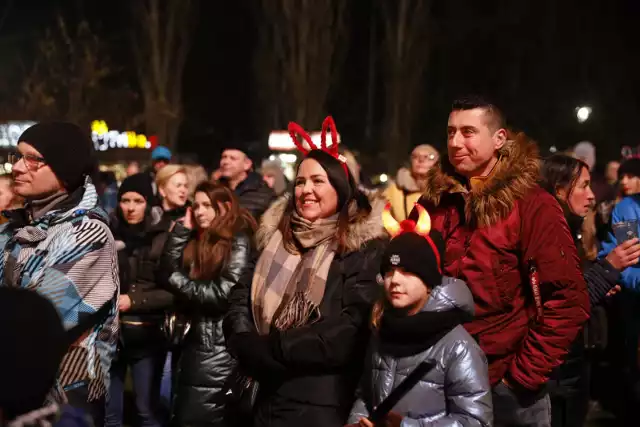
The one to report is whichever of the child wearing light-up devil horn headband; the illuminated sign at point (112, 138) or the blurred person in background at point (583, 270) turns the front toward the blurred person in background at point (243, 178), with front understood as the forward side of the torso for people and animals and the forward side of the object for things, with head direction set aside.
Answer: the illuminated sign

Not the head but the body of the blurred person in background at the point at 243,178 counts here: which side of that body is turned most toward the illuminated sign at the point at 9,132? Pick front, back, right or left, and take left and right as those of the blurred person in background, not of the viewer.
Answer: right

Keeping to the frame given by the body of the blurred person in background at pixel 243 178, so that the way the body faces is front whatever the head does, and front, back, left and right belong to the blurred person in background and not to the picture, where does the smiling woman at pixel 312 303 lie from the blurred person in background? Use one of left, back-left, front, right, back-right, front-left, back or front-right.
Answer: front-left

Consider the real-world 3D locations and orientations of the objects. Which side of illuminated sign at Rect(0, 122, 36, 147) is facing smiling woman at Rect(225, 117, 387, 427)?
front

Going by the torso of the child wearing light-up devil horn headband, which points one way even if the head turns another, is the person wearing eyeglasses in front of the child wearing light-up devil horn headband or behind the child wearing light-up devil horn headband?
in front

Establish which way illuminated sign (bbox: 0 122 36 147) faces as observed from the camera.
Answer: facing the viewer

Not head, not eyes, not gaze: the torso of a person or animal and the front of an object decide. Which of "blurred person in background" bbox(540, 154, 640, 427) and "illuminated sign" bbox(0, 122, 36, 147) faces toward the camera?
the illuminated sign

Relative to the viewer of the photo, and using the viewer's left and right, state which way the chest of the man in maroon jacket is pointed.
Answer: facing the viewer and to the left of the viewer

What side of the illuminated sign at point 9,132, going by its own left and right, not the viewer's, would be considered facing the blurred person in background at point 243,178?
front

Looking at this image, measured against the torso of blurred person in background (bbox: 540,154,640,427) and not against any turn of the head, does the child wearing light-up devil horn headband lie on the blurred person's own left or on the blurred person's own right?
on the blurred person's own right

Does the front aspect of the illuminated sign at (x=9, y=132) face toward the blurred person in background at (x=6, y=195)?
yes
